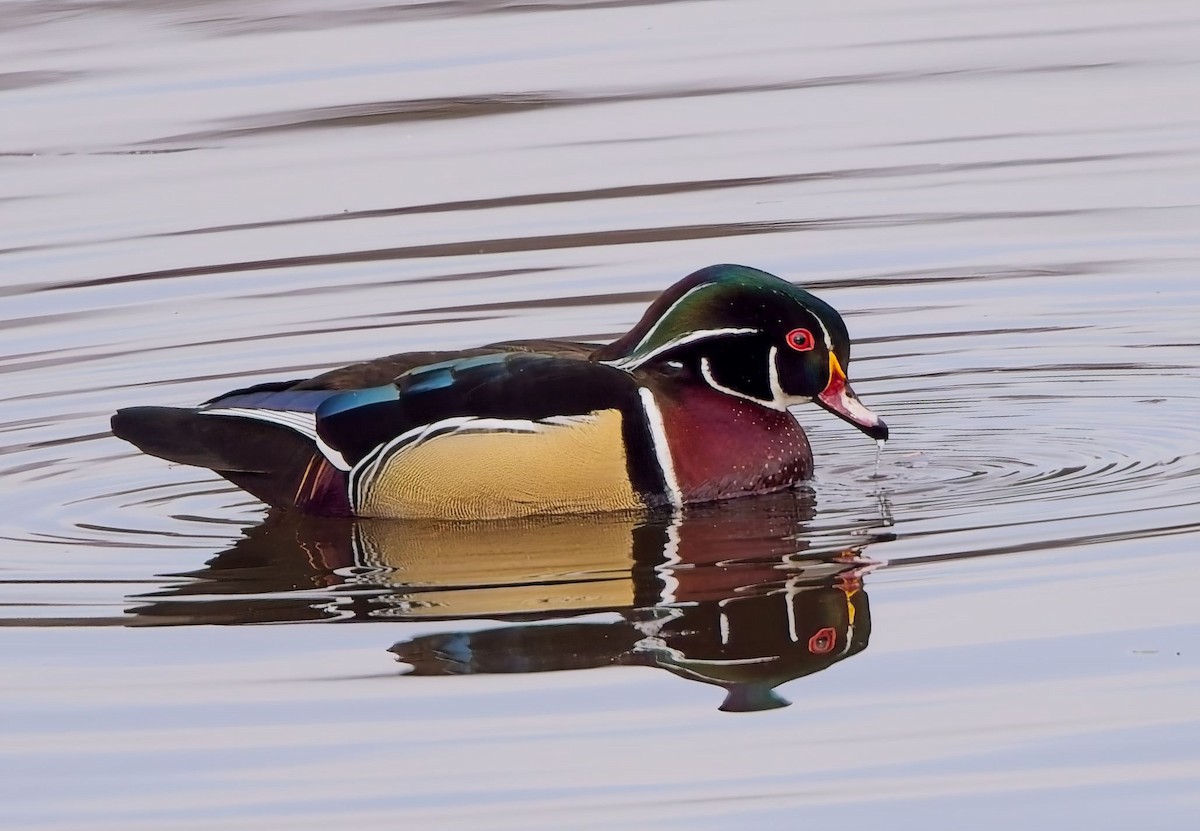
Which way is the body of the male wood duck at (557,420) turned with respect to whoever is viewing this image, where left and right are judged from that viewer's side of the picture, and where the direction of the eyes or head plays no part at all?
facing to the right of the viewer
